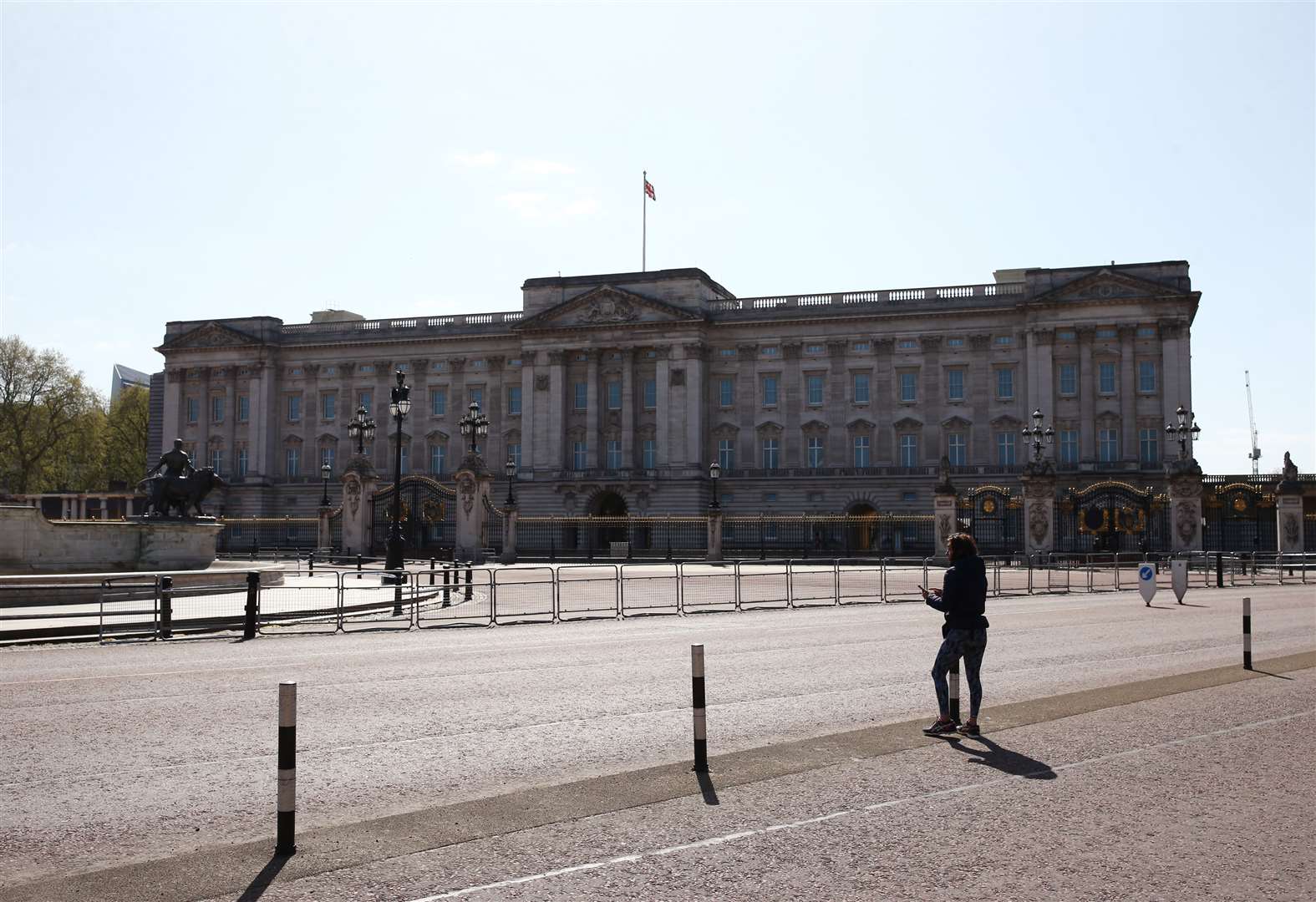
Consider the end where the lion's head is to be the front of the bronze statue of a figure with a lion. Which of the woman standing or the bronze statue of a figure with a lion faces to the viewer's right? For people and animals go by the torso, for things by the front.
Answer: the bronze statue of a figure with a lion

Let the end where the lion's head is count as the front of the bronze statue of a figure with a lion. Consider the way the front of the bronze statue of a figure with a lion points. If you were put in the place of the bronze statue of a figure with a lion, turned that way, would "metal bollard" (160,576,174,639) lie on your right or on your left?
on your right

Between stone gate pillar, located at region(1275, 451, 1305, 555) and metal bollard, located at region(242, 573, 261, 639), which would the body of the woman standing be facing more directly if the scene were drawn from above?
the metal bollard

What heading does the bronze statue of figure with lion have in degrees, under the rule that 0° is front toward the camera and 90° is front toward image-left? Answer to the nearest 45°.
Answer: approximately 270°

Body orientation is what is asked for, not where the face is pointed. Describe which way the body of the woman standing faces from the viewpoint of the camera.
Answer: to the viewer's left

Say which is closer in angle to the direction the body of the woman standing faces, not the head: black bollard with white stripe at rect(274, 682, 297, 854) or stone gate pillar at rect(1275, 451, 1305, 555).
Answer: the black bollard with white stripe

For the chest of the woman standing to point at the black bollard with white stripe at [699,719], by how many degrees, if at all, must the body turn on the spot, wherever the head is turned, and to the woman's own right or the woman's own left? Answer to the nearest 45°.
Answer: approximately 45° to the woman's own left

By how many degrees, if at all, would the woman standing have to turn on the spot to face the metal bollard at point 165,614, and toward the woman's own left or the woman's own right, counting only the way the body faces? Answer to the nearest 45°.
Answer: approximately 45° to the woman's own right

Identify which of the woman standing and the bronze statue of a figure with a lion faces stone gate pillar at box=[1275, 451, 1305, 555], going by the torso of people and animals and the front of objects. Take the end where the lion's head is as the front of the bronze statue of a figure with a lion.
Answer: the bronze statue of a figure with a lion

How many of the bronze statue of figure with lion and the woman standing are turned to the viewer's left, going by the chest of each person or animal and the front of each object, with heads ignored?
1
